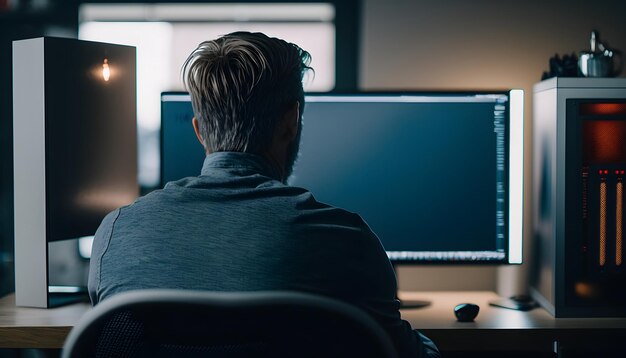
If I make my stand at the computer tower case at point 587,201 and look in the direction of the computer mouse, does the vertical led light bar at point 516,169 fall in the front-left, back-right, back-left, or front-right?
front-right

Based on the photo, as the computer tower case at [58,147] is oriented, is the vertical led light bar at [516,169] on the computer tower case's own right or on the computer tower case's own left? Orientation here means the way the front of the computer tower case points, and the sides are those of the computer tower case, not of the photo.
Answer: on the computer tower case's own left

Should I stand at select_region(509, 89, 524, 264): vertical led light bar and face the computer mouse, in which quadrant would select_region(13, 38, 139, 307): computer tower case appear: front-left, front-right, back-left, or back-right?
front-right

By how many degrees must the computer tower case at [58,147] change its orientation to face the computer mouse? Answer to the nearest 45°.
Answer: approximately 90° to its left

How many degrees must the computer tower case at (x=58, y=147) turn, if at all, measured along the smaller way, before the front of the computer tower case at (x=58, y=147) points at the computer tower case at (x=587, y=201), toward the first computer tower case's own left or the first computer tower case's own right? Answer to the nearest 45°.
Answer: approximately 135° to the first computer tower case's own left
